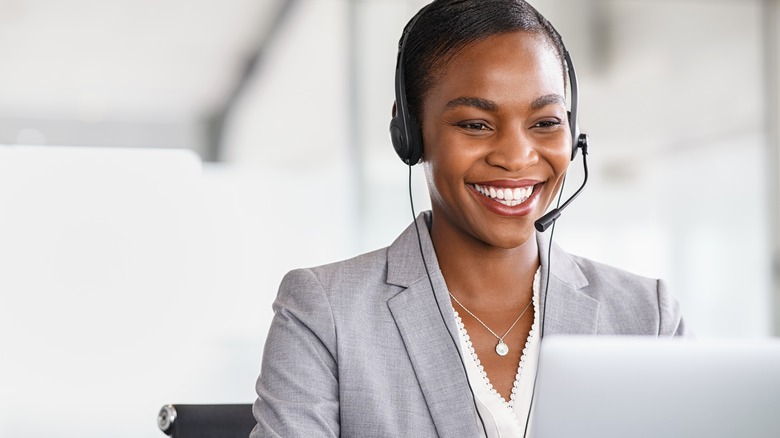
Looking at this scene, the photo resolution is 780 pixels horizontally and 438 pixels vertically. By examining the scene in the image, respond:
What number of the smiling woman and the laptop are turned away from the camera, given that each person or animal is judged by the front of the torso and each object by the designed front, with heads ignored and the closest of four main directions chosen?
1

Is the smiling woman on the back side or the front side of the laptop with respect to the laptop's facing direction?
on the front side

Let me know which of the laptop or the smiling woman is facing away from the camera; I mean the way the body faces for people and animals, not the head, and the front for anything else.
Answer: the laptop

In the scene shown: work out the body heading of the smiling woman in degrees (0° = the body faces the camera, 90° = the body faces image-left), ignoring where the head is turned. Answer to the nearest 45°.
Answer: approximately 315°

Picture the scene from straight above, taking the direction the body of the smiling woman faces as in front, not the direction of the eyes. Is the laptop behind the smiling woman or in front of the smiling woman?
in front

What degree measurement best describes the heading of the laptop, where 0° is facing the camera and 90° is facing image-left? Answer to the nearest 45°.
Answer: approximately 180°

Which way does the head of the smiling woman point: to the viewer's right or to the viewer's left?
to the viewer's right
